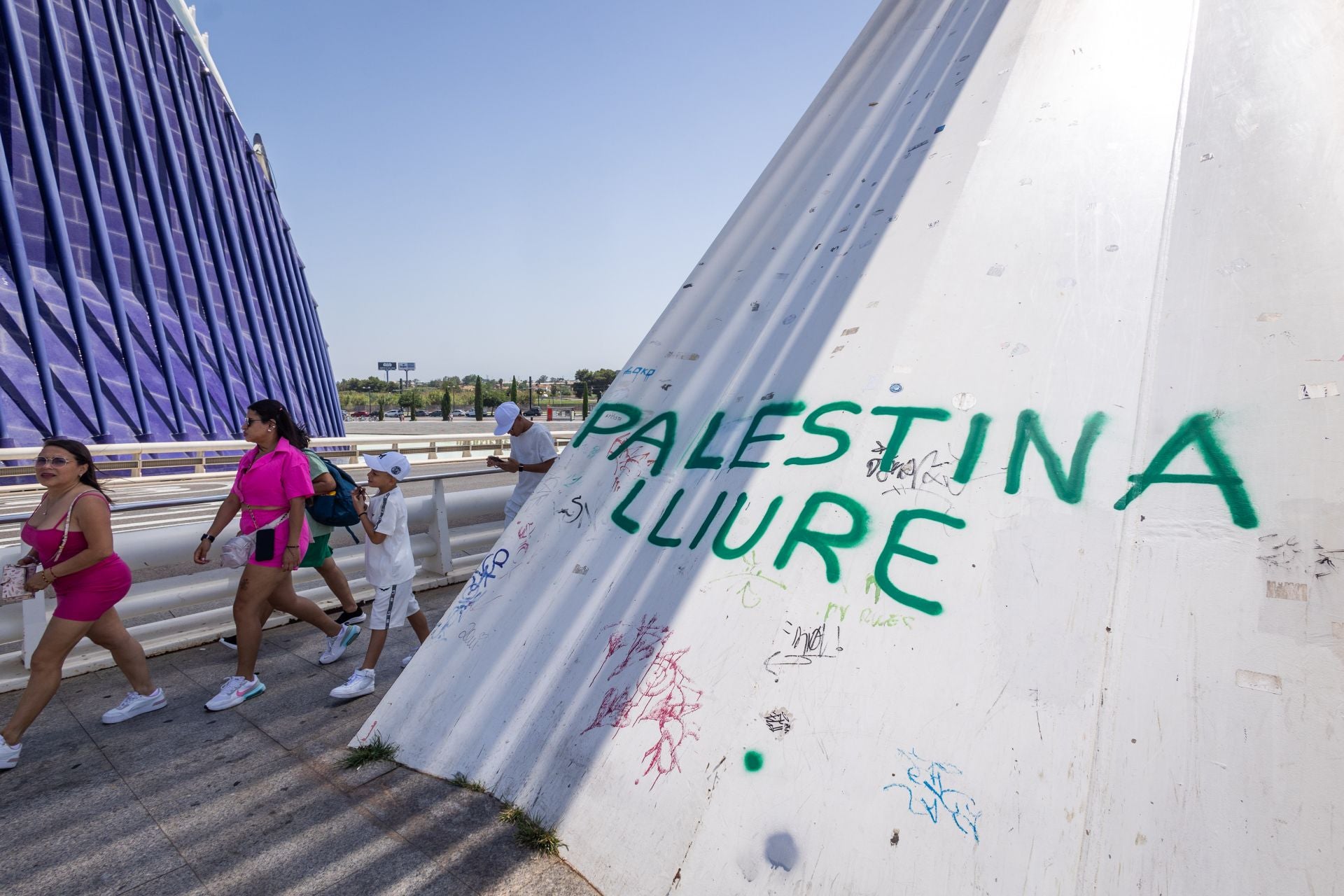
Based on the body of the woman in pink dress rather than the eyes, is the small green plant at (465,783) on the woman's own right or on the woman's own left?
on the woman's own left

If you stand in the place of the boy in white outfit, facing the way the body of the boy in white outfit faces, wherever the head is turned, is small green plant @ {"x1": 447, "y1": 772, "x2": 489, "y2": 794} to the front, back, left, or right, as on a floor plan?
left

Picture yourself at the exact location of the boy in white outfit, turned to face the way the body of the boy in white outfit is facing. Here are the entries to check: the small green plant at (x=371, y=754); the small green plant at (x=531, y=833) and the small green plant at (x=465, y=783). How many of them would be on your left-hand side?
3

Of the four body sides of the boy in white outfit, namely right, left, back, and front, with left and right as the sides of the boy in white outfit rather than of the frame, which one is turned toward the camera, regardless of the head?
left

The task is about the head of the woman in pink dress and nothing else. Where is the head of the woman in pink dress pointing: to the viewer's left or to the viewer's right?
to the viewer's left

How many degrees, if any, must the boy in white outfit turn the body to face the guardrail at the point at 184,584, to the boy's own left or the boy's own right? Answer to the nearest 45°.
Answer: approximately 45° to the boy's own right

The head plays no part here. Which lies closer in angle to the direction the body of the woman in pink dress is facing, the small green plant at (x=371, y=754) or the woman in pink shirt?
the small green plant
